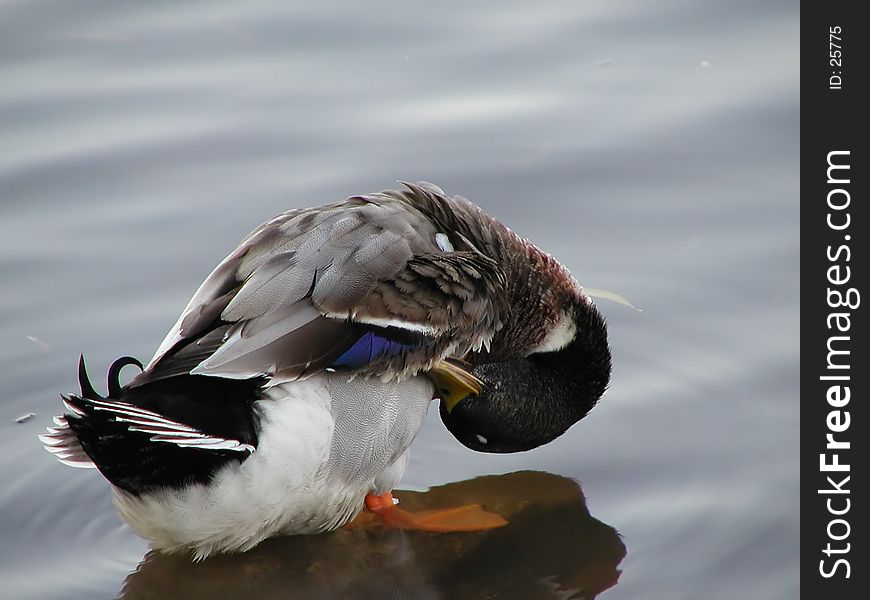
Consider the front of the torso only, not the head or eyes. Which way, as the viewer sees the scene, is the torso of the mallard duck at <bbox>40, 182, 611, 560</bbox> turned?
to the viewer's right
